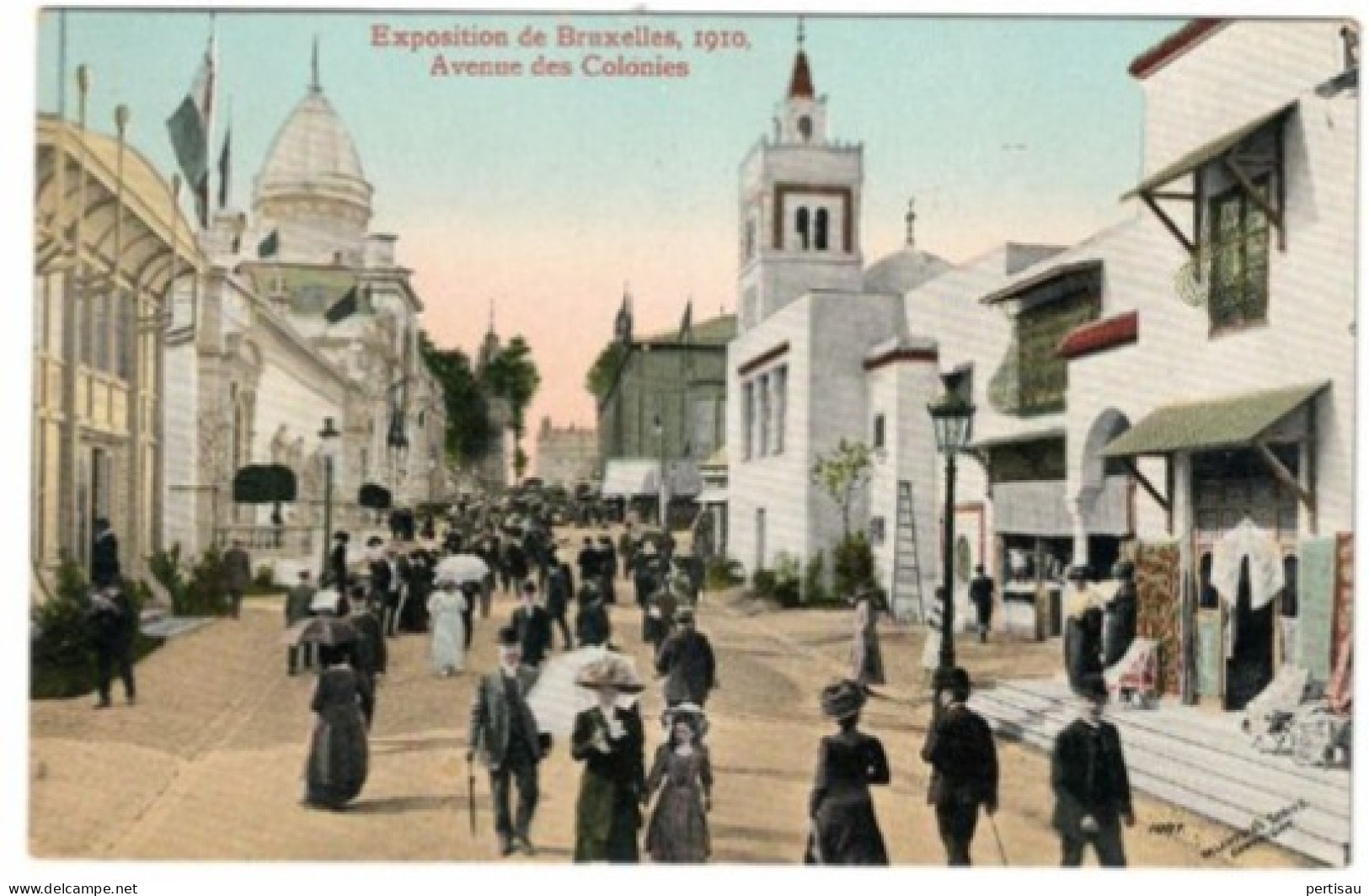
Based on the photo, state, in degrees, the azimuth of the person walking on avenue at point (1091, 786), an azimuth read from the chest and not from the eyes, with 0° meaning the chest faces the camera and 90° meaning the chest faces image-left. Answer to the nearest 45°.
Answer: approximately 0°

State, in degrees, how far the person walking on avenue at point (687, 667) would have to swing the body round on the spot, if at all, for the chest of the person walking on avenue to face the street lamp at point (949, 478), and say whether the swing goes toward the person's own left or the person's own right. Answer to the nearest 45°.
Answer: approximately 90° to the person's own right

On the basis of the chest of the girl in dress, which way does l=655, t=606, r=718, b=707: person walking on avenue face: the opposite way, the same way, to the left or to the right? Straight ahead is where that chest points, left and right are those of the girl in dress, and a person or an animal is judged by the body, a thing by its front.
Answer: the opposite way

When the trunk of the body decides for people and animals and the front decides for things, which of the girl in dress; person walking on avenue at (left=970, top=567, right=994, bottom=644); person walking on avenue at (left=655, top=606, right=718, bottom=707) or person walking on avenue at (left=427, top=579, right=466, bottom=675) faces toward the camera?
the girl in dress

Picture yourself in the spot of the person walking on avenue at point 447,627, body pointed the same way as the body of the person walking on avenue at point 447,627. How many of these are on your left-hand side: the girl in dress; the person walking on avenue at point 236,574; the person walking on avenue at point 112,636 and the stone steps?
2

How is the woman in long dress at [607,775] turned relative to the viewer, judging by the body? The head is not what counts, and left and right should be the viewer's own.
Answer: facing the viewer

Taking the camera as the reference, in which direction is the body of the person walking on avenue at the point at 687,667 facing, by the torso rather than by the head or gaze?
away from the camera

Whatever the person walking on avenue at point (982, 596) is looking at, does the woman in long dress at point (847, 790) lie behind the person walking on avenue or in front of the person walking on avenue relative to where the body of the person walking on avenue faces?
behind

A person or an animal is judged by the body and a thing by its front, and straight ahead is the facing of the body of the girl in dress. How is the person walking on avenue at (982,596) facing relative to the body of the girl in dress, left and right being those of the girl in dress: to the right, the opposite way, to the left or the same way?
the opposite way
